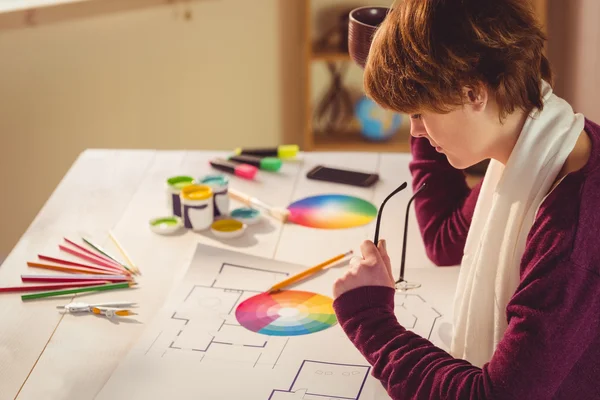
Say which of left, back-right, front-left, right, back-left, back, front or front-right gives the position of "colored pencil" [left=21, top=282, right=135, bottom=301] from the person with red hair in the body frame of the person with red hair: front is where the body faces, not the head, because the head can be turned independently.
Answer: front

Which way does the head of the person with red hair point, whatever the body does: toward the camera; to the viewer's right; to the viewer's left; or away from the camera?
to the viewer's left

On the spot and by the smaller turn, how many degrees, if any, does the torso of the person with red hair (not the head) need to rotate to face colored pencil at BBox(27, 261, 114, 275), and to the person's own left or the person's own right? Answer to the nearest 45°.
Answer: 0° — they already face it

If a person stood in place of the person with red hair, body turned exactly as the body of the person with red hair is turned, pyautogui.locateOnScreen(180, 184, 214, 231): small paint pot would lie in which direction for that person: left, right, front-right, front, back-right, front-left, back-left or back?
front-right

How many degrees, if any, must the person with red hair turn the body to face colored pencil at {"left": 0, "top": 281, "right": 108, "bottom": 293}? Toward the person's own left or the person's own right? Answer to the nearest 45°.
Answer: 0° — they already face it

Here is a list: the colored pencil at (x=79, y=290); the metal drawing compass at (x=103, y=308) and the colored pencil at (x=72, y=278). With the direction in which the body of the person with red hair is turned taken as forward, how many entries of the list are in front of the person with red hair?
3

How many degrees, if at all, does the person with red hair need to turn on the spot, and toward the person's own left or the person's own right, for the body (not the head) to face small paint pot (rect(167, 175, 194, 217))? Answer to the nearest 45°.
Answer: approximately 45° to the person's own right

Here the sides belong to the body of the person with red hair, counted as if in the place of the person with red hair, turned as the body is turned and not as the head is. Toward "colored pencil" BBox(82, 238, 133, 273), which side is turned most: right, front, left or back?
front

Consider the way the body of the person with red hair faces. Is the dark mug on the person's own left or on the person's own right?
on the person's own right

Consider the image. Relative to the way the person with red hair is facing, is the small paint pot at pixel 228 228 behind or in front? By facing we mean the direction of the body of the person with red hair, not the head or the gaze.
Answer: in front

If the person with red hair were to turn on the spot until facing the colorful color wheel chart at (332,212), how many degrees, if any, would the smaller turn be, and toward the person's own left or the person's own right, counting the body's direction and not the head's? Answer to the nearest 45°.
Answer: approximately 45° to the person's own right

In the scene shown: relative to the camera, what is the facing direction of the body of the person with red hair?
to the viewer's left

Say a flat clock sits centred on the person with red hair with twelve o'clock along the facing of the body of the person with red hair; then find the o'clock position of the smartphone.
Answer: The smartphone is roughly at 2 o'clock from the person with red hair.
